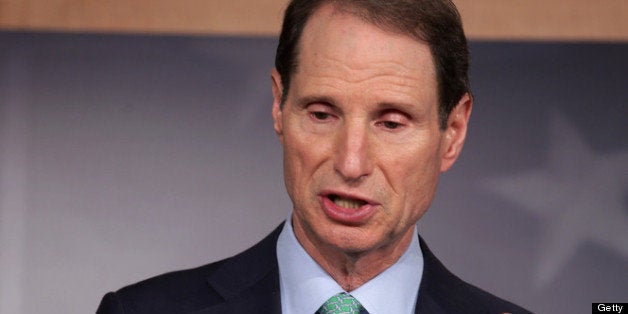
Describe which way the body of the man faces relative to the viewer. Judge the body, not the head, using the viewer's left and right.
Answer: facing the viewer
